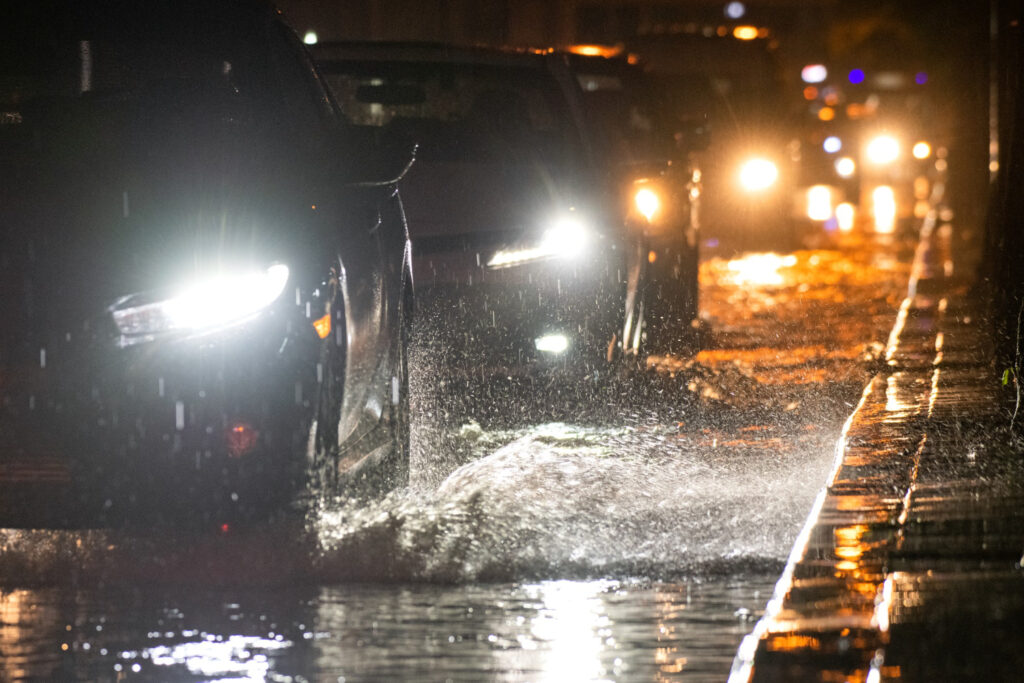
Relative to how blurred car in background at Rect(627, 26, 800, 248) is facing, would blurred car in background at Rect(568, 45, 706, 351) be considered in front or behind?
in front

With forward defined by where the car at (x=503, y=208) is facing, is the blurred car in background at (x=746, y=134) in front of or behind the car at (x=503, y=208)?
behind

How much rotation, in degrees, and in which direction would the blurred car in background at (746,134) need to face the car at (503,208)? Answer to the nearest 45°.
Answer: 0° — it already faces it

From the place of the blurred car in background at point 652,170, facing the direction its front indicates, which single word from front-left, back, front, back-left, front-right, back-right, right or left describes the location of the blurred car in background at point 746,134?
back

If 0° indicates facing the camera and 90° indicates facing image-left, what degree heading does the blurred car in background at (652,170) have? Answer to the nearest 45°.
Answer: approximately 0°

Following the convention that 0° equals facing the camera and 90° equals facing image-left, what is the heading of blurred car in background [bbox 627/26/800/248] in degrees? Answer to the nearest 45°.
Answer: approximately 0°

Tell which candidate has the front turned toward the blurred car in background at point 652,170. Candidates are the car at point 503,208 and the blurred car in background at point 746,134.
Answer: the blurred car in background at point 746,134

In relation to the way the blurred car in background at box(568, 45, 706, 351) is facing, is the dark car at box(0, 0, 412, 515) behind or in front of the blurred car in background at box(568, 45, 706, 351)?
in front
